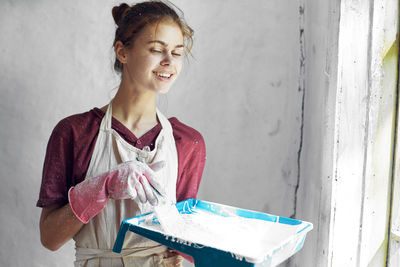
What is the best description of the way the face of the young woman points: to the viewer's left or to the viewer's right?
to the viewer's right

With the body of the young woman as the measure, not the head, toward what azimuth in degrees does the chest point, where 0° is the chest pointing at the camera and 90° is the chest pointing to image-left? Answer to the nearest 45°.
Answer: approximately 315°
